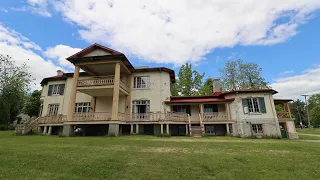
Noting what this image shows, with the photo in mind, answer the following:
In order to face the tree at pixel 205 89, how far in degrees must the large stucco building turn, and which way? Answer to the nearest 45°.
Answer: approximately 135° to its left

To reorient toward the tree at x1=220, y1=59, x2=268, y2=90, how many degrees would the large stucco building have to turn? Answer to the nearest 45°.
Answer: approximately 135° to its left

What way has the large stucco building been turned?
toward the camera

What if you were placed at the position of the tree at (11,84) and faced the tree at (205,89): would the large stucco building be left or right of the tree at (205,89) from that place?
right

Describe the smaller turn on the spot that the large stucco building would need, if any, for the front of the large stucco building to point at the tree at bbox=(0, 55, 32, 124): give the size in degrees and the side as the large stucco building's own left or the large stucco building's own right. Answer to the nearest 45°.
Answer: approximately 90° to the large stucco building's own right

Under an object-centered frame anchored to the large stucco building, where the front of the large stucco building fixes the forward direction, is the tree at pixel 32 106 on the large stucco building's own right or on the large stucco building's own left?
on the large stucco building's own right

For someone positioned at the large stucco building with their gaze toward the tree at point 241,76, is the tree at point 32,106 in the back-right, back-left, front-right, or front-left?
back-left

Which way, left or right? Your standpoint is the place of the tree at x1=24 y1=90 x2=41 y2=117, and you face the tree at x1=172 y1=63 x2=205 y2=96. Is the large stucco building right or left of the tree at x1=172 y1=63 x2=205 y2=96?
right

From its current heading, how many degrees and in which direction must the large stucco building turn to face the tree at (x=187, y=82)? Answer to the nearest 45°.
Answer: approximately 135° to its left
